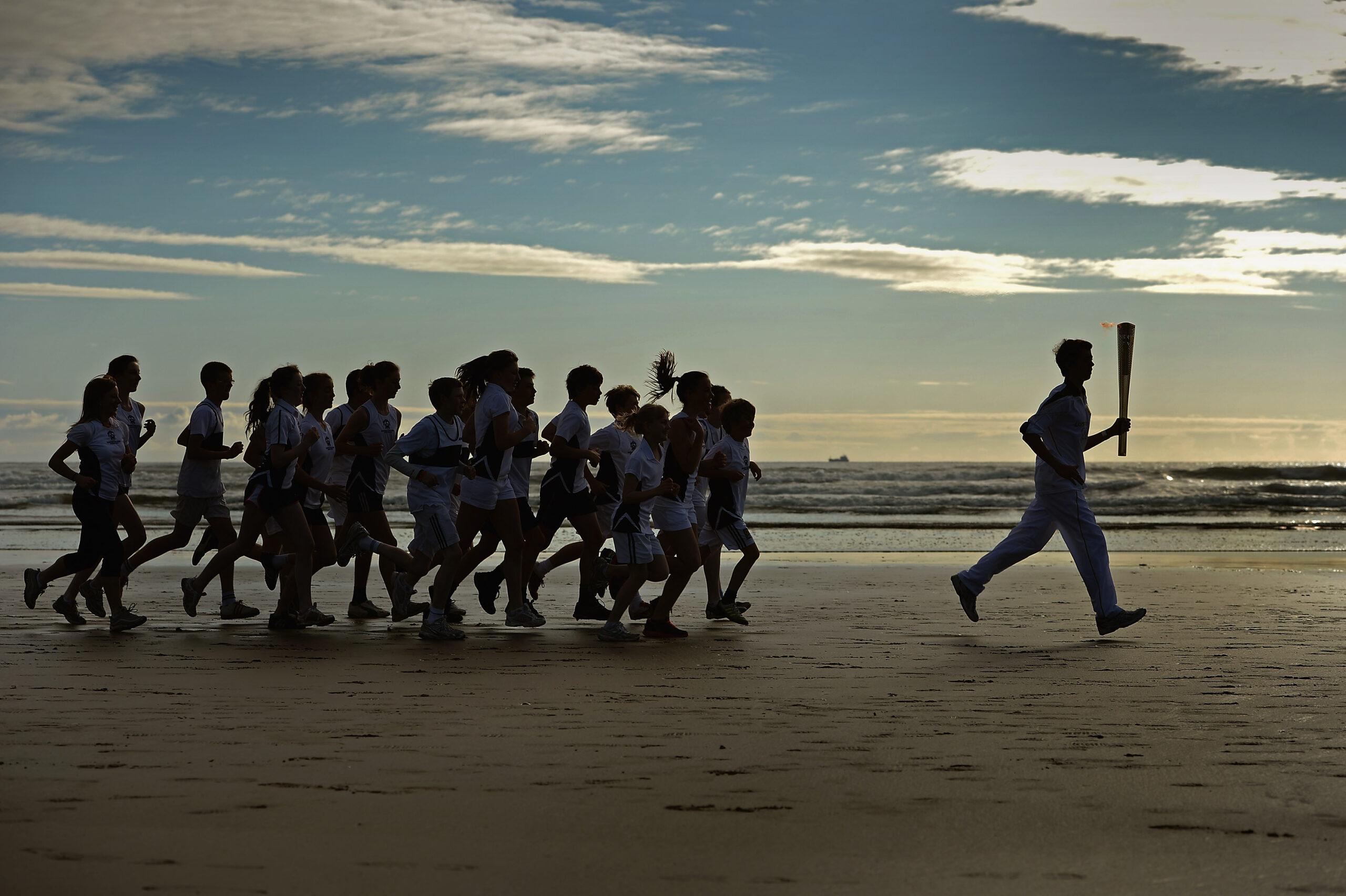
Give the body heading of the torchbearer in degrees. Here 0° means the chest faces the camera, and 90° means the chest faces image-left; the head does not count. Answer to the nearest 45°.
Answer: approximately 270°
